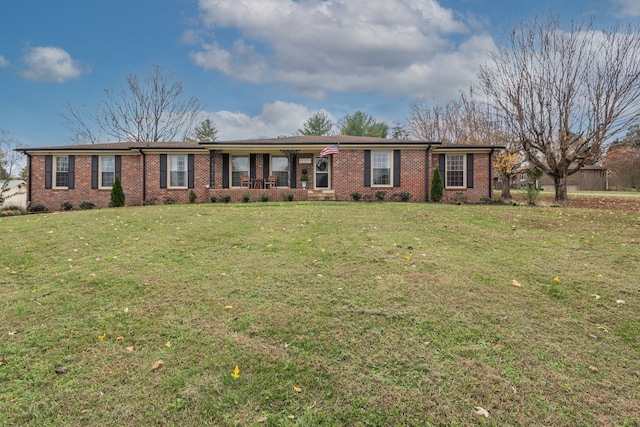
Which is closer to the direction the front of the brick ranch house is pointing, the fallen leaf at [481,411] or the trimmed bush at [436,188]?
the fallen leaf

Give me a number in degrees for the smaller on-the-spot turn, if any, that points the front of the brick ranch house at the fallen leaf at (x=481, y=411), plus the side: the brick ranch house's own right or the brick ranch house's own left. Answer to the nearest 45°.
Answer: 0° — it already faces it

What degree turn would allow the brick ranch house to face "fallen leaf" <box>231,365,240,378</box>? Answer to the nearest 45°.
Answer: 0° — it already faces it

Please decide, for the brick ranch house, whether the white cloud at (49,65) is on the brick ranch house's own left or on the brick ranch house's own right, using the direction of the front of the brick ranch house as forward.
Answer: on the brick ranch house's own right

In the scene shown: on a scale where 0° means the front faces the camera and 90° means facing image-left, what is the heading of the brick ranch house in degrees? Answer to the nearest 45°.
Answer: approximately 0°

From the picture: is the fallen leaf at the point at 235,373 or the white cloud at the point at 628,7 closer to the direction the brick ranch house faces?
the fallen leaf

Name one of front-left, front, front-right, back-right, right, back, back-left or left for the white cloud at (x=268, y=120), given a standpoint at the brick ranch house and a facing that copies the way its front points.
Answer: back
